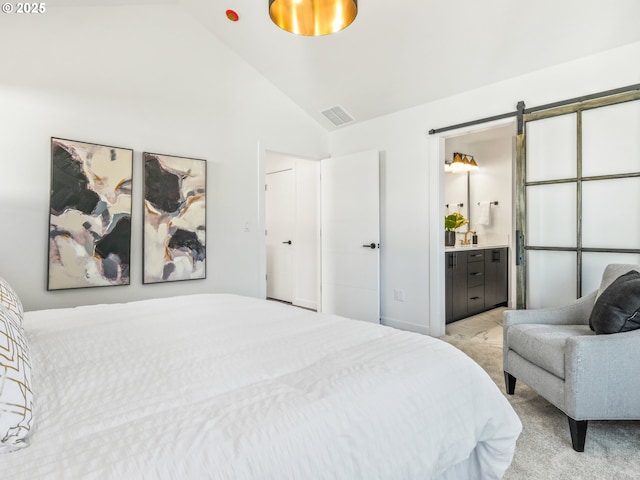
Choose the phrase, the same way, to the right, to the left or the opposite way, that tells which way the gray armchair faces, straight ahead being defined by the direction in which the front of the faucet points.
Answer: to the right

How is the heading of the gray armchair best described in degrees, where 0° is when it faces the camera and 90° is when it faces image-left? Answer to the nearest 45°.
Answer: approximately 45°

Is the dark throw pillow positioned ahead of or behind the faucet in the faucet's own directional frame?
ahead

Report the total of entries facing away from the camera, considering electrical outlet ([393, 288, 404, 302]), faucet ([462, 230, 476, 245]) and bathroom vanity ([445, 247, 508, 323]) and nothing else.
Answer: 0

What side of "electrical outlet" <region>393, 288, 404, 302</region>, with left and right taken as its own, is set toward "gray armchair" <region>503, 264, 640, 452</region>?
left

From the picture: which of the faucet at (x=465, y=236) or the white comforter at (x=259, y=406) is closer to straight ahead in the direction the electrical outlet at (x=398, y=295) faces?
the white comforter

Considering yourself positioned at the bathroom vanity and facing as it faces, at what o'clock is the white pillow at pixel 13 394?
The white pillow is roughly at 2 o'clock from the bathroom vanity.

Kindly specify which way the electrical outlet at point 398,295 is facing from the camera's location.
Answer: facing the viewer and to the left of the viewer

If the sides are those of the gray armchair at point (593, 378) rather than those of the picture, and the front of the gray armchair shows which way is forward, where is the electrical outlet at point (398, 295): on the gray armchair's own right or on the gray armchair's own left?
on the gray armchair's own right

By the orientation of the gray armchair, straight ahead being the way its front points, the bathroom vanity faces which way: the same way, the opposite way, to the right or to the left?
to the left

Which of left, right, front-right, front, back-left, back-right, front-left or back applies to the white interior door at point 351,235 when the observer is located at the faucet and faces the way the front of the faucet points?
right

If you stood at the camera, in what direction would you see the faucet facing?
facing the viewer and to the right of the viewer
